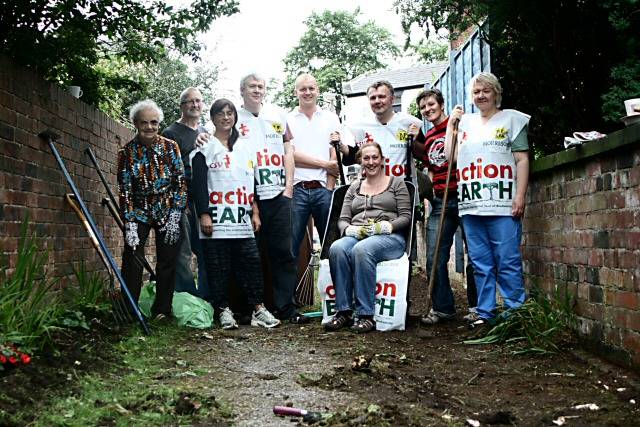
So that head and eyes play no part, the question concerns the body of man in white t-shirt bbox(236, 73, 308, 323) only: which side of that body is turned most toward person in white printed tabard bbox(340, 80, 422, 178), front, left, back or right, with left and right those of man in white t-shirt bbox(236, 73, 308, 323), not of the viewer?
left

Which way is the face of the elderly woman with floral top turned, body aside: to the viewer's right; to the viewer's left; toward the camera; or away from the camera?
toward the camera

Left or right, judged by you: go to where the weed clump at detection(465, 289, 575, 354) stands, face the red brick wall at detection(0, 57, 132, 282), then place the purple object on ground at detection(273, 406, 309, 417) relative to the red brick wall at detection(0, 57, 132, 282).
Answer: left

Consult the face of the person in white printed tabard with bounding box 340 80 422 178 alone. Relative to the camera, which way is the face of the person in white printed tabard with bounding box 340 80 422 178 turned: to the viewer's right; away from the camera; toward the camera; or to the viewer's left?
toward the camera

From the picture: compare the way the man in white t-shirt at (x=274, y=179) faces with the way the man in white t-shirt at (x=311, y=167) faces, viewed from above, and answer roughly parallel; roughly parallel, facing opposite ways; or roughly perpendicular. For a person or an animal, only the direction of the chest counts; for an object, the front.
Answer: roughly parallel

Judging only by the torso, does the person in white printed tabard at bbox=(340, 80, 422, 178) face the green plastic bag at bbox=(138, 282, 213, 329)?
no

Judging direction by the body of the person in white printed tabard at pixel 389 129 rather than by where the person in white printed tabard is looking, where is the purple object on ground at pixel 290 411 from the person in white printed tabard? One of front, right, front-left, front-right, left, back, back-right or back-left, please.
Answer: front

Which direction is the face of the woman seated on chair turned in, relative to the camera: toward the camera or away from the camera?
toward the camera

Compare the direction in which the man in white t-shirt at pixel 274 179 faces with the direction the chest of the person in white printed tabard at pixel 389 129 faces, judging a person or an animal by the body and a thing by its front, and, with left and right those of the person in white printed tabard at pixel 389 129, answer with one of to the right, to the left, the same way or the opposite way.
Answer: the same way

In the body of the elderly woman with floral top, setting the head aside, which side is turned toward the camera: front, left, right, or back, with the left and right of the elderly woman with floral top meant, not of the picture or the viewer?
front

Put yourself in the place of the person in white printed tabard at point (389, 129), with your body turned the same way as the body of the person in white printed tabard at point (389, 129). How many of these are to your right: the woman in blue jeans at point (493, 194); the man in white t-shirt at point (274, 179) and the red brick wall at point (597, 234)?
1

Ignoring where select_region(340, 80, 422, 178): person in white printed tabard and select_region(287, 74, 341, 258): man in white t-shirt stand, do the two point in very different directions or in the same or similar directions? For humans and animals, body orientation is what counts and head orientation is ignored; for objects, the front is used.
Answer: same or similar directions

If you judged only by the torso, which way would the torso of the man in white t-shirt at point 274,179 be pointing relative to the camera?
toward the camera
